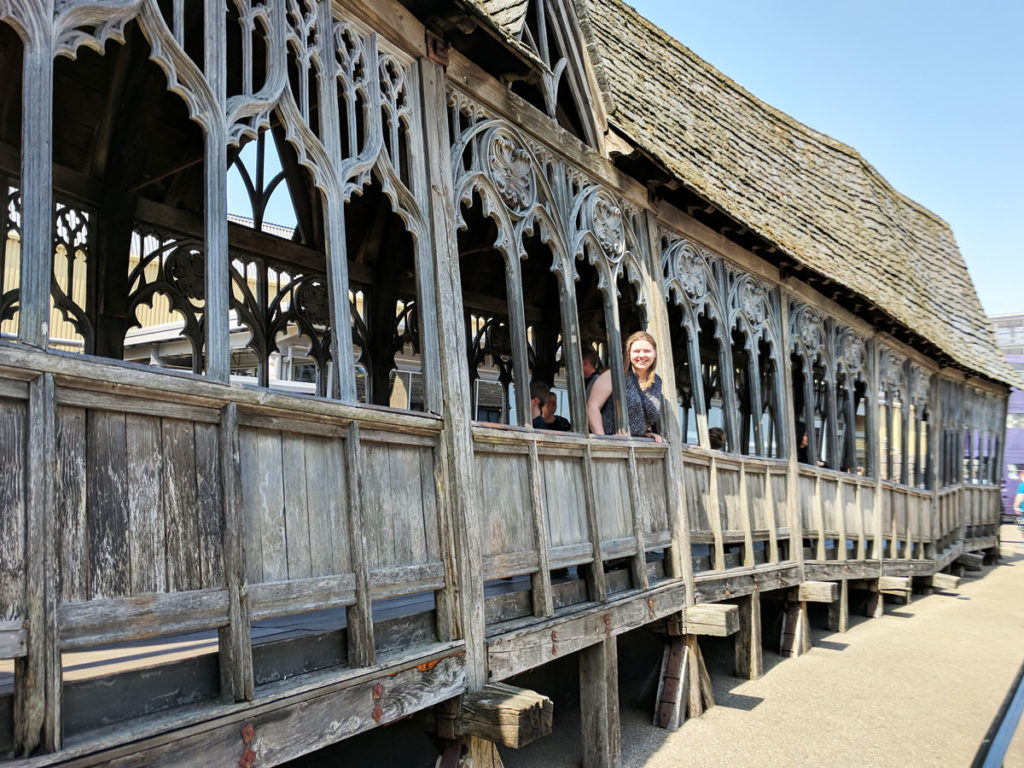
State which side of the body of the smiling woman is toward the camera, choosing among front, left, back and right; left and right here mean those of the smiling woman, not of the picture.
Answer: front

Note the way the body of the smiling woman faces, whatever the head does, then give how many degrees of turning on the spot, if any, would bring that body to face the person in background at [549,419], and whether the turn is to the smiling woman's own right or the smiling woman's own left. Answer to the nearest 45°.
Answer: approximately 135° to the smiling woman's own right

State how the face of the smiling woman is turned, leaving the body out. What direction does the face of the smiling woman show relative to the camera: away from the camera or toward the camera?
toward the camera
